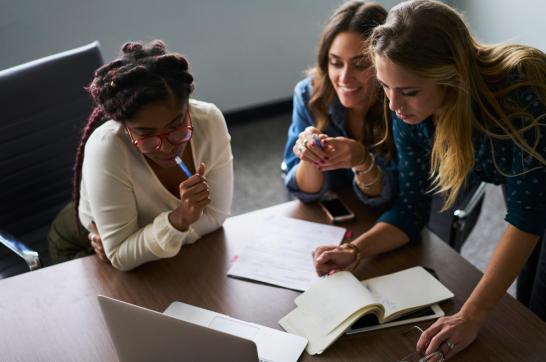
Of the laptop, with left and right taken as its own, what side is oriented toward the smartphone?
front

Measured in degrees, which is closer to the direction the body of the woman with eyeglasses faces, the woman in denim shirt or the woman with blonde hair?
the woman with blonde hair

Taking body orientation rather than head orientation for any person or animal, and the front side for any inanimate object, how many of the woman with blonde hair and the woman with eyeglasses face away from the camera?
0

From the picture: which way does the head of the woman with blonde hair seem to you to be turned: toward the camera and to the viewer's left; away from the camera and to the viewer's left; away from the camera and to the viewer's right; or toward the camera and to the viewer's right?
toward the camera and to the viewer's left

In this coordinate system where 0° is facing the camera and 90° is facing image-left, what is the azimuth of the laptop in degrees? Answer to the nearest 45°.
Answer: approximately 225°

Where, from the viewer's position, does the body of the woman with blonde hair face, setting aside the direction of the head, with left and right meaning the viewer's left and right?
facing the viewer and to the left of the viewer

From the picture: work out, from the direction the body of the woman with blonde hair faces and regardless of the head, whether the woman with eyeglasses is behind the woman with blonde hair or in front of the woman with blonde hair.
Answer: in front

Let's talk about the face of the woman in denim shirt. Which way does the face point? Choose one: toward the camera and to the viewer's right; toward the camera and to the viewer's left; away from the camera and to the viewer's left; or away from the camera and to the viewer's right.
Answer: toward the camera and to the viewer's right

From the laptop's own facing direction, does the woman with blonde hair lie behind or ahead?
ahead

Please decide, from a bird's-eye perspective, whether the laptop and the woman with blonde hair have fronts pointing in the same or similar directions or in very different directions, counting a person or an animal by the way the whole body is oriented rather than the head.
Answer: very different directions
